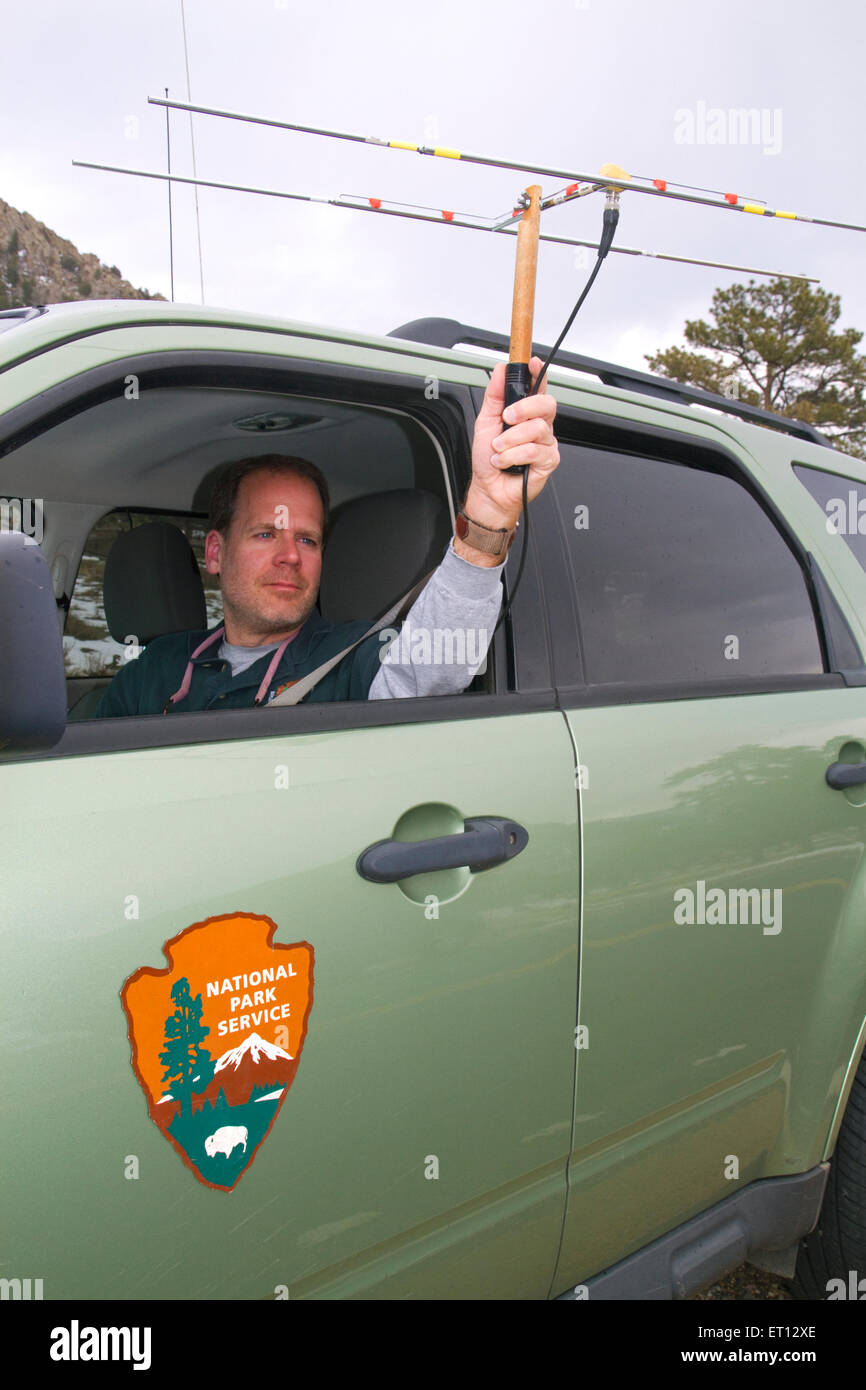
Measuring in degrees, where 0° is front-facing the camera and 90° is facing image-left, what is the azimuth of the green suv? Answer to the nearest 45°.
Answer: approximately 45°

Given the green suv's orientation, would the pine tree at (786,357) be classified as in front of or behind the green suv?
behind
